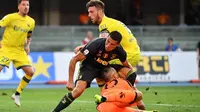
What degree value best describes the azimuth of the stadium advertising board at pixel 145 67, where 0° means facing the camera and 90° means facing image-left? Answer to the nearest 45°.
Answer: approximately 0°

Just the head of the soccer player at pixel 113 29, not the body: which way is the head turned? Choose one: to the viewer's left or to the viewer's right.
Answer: to the viewer's left

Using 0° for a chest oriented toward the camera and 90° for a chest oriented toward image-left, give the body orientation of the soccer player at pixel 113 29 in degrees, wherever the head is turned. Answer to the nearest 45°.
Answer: approximately 90°

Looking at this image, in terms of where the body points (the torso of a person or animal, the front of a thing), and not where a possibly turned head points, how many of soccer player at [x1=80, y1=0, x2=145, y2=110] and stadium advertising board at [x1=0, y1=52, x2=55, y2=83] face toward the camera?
1

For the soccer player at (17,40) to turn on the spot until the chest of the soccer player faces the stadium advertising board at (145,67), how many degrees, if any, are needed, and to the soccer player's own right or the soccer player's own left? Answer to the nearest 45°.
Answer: approximately 90° to the soccer player's own left

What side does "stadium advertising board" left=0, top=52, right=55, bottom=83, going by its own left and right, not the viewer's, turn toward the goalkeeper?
front
